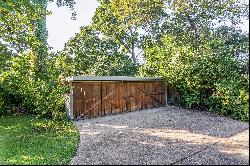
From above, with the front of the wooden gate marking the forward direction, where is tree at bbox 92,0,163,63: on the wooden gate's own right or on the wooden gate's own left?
on the wooden gate's own left

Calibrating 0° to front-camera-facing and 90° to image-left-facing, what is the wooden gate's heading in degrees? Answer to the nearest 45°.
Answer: approximately 315°

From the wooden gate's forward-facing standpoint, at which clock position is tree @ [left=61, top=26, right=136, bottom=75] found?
The tree is roughly at 7 o'clock from the wooden gate.
